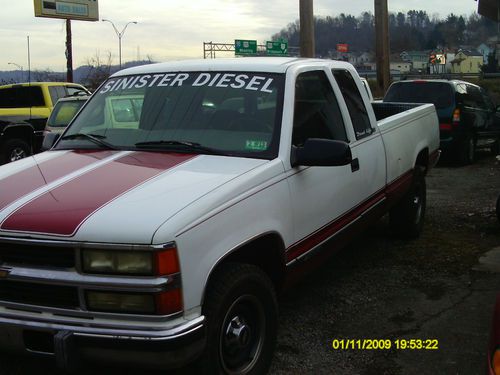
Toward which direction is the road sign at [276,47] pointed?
toward the camera

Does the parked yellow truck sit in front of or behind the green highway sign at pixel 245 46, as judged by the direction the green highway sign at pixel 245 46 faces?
in front

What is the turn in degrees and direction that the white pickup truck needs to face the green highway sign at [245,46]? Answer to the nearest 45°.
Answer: approximately 135° to its right

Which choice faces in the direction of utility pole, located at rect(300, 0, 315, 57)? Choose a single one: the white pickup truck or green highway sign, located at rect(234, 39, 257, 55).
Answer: the green highway sign

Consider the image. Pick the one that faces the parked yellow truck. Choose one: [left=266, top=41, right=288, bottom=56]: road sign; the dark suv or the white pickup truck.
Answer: the road sign

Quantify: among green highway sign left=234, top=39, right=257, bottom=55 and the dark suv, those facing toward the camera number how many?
1

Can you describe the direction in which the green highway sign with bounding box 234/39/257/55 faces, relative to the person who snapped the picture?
facing the viewer

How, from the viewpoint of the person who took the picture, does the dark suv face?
facing away from the viewer and to the right of the viewer

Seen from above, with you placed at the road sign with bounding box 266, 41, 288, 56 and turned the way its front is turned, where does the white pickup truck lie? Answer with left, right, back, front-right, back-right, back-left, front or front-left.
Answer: front

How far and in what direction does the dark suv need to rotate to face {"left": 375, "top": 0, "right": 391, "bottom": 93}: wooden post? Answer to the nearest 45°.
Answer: approximately 45° to its left

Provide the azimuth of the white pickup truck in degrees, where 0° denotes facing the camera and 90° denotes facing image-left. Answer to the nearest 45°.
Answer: approximately 45°

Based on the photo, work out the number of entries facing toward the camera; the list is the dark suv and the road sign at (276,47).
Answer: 1
